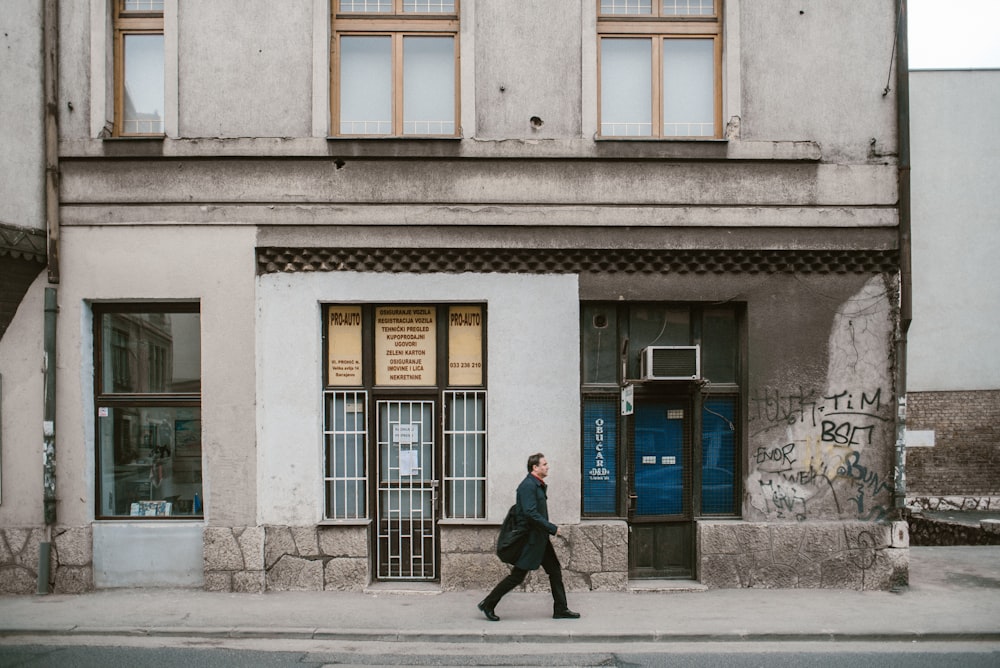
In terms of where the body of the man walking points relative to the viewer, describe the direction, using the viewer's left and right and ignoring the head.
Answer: facing to the right of the viewer

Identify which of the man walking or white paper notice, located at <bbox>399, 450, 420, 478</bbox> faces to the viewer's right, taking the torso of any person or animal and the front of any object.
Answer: the man walking

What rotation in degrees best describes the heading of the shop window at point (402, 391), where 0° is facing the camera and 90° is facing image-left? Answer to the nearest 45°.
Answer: approximately 0°

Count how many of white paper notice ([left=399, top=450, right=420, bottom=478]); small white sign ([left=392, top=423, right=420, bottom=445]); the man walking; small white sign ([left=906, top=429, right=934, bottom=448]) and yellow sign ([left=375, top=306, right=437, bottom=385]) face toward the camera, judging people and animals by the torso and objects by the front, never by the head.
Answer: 4

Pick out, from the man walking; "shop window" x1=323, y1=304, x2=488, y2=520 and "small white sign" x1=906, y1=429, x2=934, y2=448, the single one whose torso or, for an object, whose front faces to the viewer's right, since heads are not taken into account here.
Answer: the man walking

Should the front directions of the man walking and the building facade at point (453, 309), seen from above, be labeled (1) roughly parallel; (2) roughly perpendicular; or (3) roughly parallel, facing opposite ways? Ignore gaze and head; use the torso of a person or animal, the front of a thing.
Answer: roughly perpendicular

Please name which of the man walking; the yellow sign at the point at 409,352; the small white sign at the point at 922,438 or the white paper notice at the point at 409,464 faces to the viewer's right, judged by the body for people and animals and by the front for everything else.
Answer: the man walking

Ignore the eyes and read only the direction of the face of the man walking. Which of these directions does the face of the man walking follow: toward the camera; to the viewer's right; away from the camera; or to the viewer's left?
to the viewer's right
